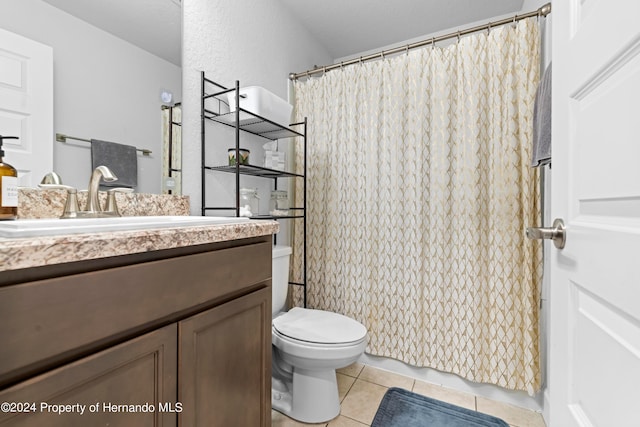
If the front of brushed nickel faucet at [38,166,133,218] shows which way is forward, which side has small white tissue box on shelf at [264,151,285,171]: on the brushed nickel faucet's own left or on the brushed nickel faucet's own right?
on the brushed nickel faucet's own left

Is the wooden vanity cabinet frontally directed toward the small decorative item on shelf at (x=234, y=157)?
no

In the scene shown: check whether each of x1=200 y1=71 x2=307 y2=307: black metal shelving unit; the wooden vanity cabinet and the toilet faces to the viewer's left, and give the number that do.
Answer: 0

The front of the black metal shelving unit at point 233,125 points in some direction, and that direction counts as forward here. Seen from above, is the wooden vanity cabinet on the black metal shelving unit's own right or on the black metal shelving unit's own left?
on the black metal shelving unit's own right

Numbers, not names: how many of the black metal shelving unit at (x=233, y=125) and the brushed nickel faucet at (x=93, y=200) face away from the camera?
0

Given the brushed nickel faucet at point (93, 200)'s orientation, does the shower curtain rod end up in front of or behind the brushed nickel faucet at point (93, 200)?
in front

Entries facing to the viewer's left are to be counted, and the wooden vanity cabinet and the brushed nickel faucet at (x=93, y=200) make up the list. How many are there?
0

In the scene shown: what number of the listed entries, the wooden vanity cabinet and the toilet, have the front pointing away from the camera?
0

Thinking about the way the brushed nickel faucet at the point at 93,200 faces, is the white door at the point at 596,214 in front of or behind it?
in front

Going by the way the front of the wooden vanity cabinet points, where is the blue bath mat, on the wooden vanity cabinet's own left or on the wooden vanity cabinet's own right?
on the wooden vanity cabinet's own left

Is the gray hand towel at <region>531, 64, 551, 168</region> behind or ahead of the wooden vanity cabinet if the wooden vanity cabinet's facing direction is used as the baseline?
ahead

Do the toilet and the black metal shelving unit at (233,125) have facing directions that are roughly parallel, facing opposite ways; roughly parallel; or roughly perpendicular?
roughly parallel

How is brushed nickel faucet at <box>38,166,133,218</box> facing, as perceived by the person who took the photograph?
facing the viewer and to the right of the viewer

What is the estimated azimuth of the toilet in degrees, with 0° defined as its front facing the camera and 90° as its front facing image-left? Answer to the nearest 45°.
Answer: approximately 315°

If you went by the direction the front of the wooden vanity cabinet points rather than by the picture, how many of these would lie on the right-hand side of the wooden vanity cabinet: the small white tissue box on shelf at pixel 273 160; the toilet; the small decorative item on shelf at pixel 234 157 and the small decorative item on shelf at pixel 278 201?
0

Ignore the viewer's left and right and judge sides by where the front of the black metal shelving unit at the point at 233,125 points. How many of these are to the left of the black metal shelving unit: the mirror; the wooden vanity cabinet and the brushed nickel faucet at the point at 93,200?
0

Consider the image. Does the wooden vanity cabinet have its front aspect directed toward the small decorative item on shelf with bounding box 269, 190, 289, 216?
no

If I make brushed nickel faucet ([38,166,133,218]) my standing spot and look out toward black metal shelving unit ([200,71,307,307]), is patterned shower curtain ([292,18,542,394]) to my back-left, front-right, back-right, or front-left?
front-right
